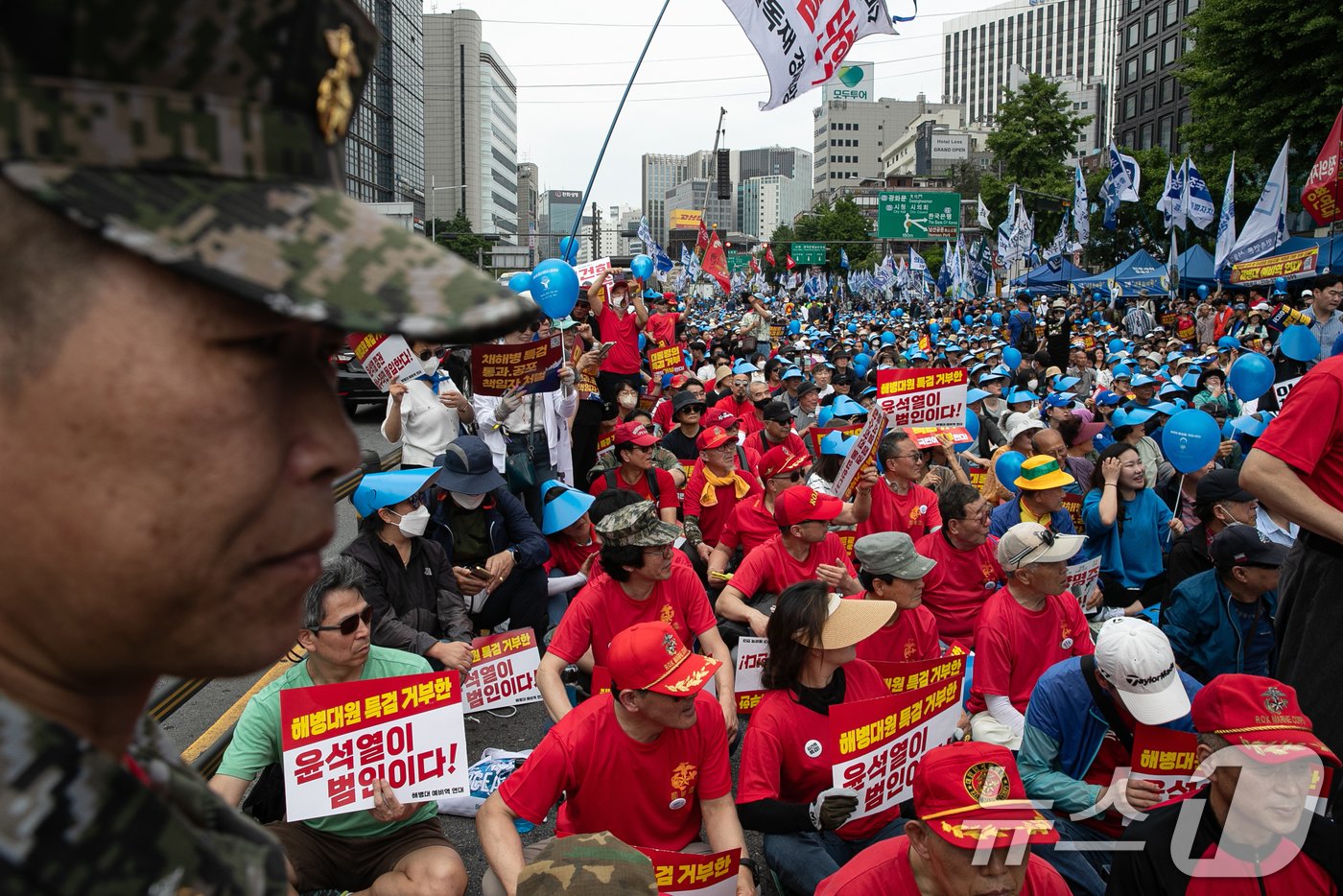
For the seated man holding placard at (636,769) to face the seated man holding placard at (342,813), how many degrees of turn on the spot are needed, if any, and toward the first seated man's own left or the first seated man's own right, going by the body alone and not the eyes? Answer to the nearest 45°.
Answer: approximately 135° to the first seated man's own right

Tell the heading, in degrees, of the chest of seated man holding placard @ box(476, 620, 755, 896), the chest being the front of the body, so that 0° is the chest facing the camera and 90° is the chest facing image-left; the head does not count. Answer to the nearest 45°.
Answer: approximately 315°

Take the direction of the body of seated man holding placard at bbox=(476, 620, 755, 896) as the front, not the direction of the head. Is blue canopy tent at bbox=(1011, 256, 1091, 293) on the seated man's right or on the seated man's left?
on the seated man's left

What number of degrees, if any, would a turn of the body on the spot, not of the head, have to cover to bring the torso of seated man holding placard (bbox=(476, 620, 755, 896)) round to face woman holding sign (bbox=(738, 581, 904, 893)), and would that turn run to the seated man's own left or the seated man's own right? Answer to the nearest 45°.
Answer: approximately 90° to the seated man's own left

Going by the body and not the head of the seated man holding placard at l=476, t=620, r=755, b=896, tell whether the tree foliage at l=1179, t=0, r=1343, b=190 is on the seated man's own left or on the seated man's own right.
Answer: on the seated man's own left

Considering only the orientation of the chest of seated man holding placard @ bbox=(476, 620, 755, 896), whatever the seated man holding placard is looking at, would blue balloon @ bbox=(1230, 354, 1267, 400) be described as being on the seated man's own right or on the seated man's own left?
on the seated man's own left

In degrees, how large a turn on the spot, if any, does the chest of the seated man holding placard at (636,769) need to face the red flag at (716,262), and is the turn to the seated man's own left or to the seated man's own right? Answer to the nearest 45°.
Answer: approximately 135° to the seated man's own left

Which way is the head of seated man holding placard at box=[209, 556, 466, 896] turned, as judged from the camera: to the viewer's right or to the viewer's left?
to the viewer's right

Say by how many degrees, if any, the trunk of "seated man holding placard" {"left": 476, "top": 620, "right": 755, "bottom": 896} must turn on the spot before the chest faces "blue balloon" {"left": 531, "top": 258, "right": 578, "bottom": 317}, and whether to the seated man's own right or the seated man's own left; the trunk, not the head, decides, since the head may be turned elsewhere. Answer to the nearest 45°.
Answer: approximately 135° to the seated man's own left

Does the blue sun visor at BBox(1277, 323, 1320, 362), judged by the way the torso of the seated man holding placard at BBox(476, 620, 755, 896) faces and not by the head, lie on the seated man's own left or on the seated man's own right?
on the seated man's own left

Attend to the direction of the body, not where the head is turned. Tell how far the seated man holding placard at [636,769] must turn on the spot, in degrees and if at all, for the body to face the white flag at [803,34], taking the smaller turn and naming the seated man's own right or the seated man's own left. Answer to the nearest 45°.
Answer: approximately 135° to the seated man's own left
